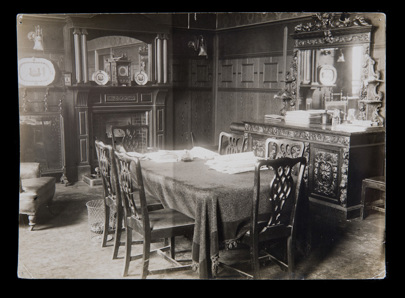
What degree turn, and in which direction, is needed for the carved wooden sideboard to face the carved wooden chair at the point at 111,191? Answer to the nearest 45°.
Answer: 0° — it already faces it

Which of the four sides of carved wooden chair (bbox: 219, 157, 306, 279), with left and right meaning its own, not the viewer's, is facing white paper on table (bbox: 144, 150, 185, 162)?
front

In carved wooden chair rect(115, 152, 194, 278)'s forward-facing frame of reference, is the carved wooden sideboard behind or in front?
in front

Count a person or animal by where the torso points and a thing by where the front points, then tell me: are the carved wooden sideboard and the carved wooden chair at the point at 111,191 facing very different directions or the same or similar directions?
very different directions

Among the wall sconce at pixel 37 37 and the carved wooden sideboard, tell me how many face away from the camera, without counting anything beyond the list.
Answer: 0

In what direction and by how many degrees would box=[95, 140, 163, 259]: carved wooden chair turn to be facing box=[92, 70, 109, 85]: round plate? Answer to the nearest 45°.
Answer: approximately 45° to its left

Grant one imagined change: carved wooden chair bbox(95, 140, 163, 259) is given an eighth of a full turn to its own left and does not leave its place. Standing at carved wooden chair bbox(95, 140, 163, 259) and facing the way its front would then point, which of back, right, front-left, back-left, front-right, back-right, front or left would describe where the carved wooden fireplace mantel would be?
front

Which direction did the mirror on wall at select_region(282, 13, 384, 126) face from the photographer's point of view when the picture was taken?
facing the viewer and to the left of the viewer

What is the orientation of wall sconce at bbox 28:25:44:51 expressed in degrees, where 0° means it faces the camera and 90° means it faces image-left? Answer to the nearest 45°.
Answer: approximately 315°

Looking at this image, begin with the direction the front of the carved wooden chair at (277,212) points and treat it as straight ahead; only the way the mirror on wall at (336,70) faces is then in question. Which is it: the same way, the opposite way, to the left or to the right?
to the left

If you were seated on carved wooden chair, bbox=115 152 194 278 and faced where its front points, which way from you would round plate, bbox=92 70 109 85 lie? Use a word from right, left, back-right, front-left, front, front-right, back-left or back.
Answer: front-left

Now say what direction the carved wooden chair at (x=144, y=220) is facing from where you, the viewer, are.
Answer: facing away from the viewer and to the right of the viewer
